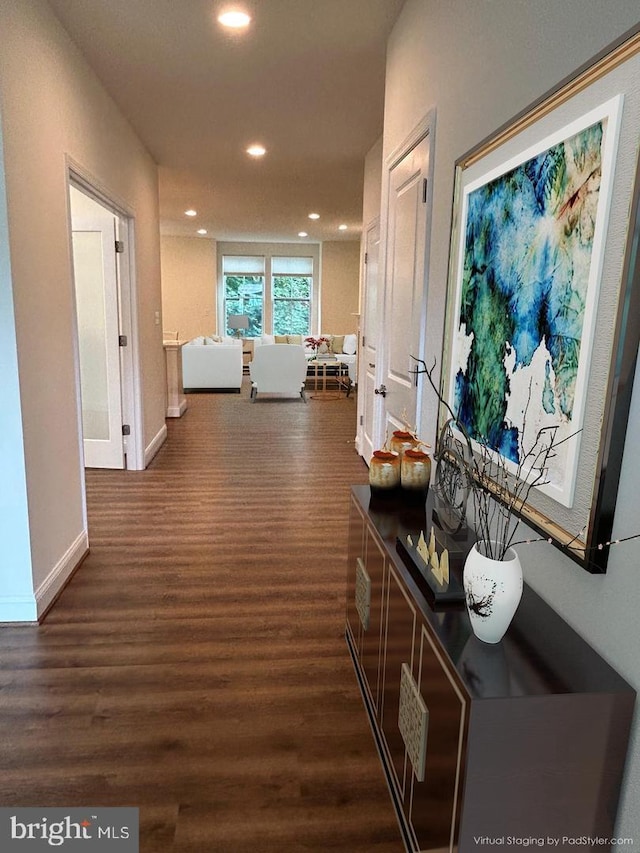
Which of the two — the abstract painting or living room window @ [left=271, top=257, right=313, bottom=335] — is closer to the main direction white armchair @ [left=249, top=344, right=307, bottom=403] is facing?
the living room window

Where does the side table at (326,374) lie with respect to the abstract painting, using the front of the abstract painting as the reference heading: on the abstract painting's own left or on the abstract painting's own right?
on the abstract painting's own right

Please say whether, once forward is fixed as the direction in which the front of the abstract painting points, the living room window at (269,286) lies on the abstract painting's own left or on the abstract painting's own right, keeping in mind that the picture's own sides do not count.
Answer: on the abstract painting's own right

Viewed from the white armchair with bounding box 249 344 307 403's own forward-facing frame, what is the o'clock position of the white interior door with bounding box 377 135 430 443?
The white interior door is roughly at 6 o'clock from the white armchair.

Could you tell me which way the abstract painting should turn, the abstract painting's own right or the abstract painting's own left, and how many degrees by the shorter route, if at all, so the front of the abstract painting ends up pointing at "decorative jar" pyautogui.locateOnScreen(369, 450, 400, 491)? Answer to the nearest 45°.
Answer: approximately 90° to the abstract painting's own right

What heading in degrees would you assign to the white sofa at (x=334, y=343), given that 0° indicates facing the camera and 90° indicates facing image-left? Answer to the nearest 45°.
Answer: approximately 0°

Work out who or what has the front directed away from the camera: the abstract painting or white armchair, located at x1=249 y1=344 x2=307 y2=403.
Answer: the white armchair

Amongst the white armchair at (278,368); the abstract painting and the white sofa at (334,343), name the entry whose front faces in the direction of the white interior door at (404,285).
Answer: the white sofa

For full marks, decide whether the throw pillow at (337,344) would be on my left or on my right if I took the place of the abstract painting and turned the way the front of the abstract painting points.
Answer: on my right

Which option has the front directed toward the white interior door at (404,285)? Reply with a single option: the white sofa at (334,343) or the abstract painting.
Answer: the white sofa

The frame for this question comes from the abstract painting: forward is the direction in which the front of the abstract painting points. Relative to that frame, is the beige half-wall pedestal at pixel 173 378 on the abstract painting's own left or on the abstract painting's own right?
on the abstract painting's own right

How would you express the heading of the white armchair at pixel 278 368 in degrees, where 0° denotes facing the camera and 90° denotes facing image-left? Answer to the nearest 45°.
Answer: approximately 180°
